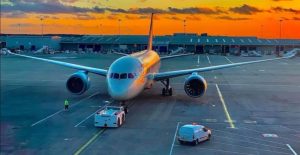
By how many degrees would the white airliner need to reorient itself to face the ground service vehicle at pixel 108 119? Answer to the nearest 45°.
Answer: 0° — it already faces it

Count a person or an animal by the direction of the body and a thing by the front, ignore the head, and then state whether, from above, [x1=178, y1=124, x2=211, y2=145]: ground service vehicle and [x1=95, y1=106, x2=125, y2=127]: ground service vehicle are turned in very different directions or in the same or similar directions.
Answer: very different directions

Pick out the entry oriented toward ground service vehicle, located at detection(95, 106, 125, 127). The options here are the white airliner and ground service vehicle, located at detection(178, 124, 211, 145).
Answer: the white airliner

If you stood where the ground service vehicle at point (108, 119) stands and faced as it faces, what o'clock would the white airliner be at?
The white airliner is roughly at 5 o'clock from the ground service vehicle.

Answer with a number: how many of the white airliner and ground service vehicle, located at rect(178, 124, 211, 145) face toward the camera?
1

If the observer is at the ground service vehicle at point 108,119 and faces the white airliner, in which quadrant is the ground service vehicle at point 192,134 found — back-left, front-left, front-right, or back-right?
back-right
